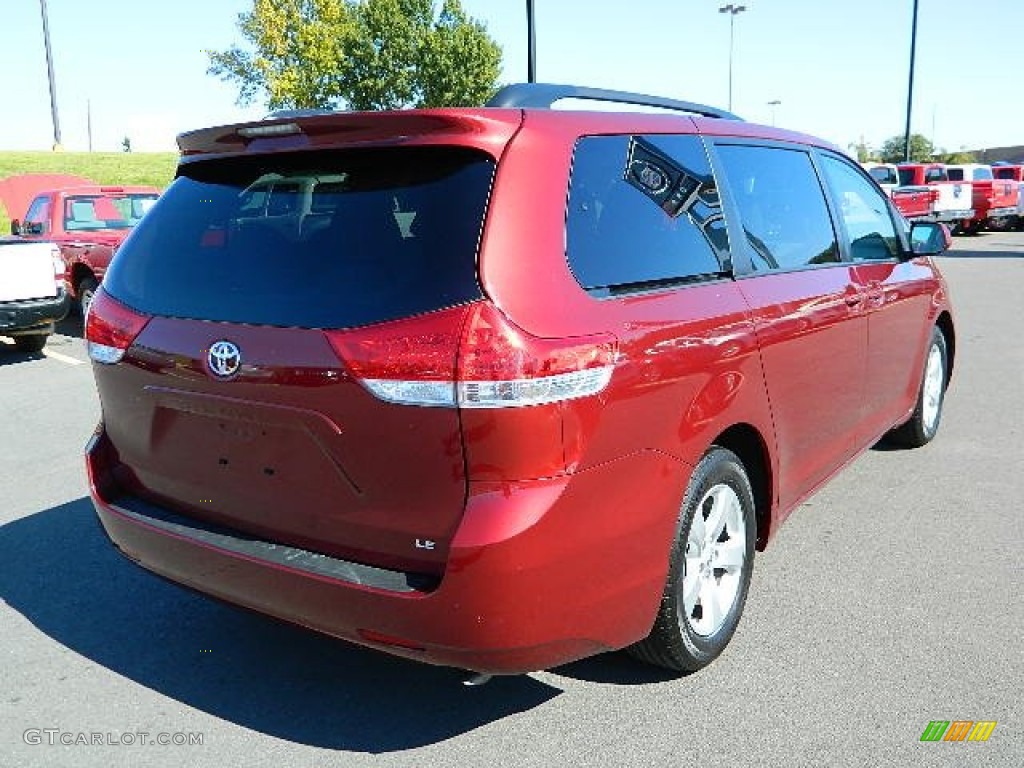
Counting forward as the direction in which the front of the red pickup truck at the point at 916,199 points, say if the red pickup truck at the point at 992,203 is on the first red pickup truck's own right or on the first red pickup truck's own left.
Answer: on the first red pickup truck's own right

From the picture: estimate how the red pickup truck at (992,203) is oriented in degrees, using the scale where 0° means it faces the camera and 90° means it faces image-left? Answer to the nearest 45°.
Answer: approximately 135°

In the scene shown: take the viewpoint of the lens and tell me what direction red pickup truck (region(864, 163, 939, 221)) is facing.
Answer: facing away from the viewer and to the left of the viewer

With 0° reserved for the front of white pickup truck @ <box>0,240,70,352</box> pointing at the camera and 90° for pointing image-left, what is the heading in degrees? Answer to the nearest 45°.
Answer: approximately 135°

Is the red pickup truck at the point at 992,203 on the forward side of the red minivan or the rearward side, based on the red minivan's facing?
on the forward side

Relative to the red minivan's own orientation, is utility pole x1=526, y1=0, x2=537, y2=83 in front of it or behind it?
in front
